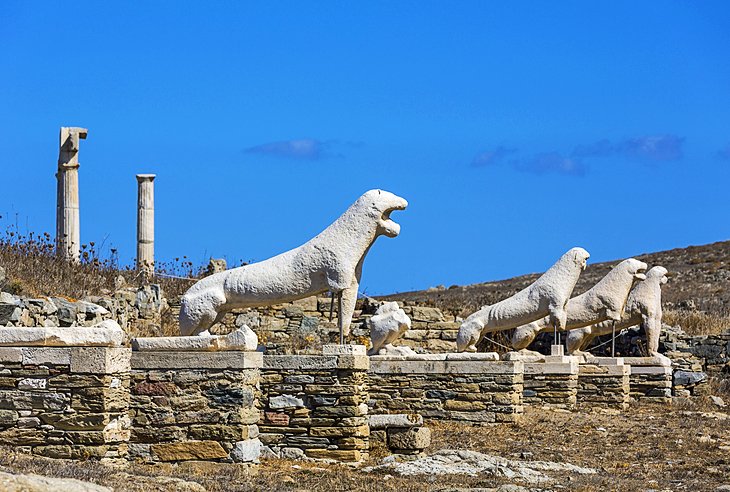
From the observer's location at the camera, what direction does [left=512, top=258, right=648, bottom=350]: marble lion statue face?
facing to the right of the viewer

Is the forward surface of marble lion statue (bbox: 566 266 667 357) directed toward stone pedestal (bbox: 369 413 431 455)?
no

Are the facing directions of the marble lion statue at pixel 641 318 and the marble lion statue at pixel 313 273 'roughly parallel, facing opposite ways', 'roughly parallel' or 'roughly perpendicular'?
roughly parallel

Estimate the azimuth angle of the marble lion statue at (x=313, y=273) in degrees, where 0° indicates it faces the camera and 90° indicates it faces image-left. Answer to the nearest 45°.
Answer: approximately 270°

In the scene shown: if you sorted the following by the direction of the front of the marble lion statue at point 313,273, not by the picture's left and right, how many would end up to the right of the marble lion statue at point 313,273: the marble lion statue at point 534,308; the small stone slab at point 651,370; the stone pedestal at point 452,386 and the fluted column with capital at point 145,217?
0

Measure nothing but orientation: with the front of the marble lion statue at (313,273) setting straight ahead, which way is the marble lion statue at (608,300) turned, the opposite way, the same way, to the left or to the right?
the same way

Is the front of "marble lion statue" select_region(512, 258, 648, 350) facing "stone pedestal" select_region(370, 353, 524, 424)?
no

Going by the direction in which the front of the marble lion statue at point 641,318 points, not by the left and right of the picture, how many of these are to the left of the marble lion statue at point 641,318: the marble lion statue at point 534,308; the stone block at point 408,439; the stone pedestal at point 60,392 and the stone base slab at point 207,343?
0

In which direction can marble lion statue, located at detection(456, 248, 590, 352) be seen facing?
to the viewer's right

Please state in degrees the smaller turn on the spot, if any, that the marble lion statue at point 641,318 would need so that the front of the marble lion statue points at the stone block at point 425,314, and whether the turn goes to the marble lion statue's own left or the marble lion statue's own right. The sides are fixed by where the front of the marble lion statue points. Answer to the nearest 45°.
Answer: approximately 180°

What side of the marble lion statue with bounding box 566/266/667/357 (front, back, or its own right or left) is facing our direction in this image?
right

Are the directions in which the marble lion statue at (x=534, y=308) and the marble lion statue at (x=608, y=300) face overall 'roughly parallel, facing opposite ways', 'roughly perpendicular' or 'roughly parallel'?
roughly parallel

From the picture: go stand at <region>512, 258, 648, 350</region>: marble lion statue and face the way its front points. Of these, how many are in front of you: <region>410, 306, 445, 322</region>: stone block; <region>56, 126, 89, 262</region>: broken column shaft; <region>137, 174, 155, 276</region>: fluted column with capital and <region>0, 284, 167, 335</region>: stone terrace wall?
0

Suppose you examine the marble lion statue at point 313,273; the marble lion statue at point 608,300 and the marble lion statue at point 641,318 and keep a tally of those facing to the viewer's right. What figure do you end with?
3

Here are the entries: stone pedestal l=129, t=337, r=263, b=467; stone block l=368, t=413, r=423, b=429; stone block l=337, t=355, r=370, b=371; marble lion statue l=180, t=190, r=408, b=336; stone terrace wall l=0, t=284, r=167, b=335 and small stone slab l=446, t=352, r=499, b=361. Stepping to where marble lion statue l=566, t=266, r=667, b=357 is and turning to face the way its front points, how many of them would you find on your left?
0

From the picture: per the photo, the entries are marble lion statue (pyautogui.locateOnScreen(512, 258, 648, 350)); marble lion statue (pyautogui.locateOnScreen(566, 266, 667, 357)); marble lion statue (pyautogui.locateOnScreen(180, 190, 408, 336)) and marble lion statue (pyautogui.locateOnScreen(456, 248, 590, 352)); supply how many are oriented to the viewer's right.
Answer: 4
